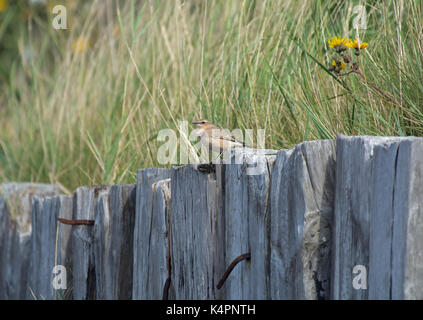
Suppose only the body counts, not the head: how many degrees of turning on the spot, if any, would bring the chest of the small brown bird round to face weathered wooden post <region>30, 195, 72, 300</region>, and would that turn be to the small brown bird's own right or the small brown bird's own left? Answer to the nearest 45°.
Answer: approximately 45° to the small brown bird's own right

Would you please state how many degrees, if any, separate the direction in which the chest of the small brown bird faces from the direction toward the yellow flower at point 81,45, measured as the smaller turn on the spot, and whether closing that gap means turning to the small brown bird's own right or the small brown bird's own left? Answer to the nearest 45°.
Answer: approximately 45° to the small brown bird's own right

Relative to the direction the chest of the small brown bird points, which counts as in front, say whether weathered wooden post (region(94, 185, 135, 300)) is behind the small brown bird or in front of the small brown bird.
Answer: in front

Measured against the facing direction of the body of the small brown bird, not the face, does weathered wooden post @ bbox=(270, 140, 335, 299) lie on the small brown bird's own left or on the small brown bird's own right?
on the small brown bird's own left

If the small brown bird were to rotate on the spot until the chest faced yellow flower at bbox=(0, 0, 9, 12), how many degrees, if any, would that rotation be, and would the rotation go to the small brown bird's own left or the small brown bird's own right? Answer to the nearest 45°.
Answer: approximately 45° to the small brown bird's own right

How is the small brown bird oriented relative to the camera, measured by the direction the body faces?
to the viewer's left
